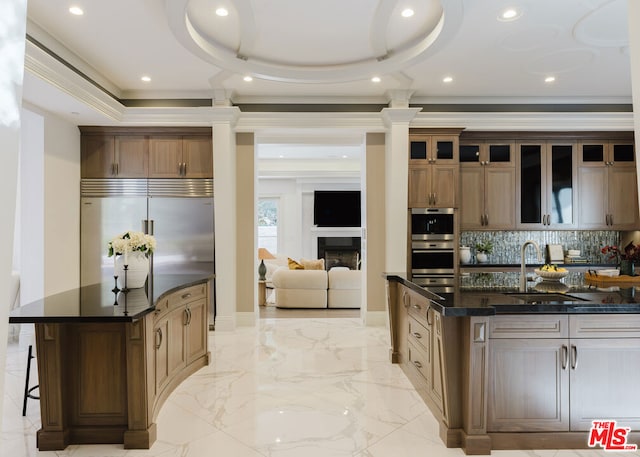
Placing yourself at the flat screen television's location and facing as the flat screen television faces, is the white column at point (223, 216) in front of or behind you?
in front

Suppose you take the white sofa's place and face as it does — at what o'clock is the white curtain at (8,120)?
The white curtain is roughly at 6 o'clock from the white sofa.

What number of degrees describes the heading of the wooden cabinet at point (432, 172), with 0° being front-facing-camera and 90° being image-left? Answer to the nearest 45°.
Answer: approximately 0°

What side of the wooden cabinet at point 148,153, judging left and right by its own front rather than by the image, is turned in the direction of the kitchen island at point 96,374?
front

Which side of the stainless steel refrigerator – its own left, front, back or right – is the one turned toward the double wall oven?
left

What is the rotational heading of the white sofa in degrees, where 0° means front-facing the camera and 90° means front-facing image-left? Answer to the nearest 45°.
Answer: approximately 180°

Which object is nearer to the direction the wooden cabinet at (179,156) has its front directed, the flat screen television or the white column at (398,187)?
the white column

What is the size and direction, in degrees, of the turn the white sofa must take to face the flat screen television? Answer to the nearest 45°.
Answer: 0° — it already faces it

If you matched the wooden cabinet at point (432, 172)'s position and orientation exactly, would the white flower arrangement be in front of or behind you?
in front

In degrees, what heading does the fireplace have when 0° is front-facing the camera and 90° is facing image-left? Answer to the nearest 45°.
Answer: approximately 0°

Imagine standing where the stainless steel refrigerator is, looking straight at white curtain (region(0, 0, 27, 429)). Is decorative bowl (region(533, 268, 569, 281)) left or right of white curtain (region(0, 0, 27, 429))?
left

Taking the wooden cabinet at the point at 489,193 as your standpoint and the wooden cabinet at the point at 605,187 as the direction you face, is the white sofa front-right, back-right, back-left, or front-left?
back-left
